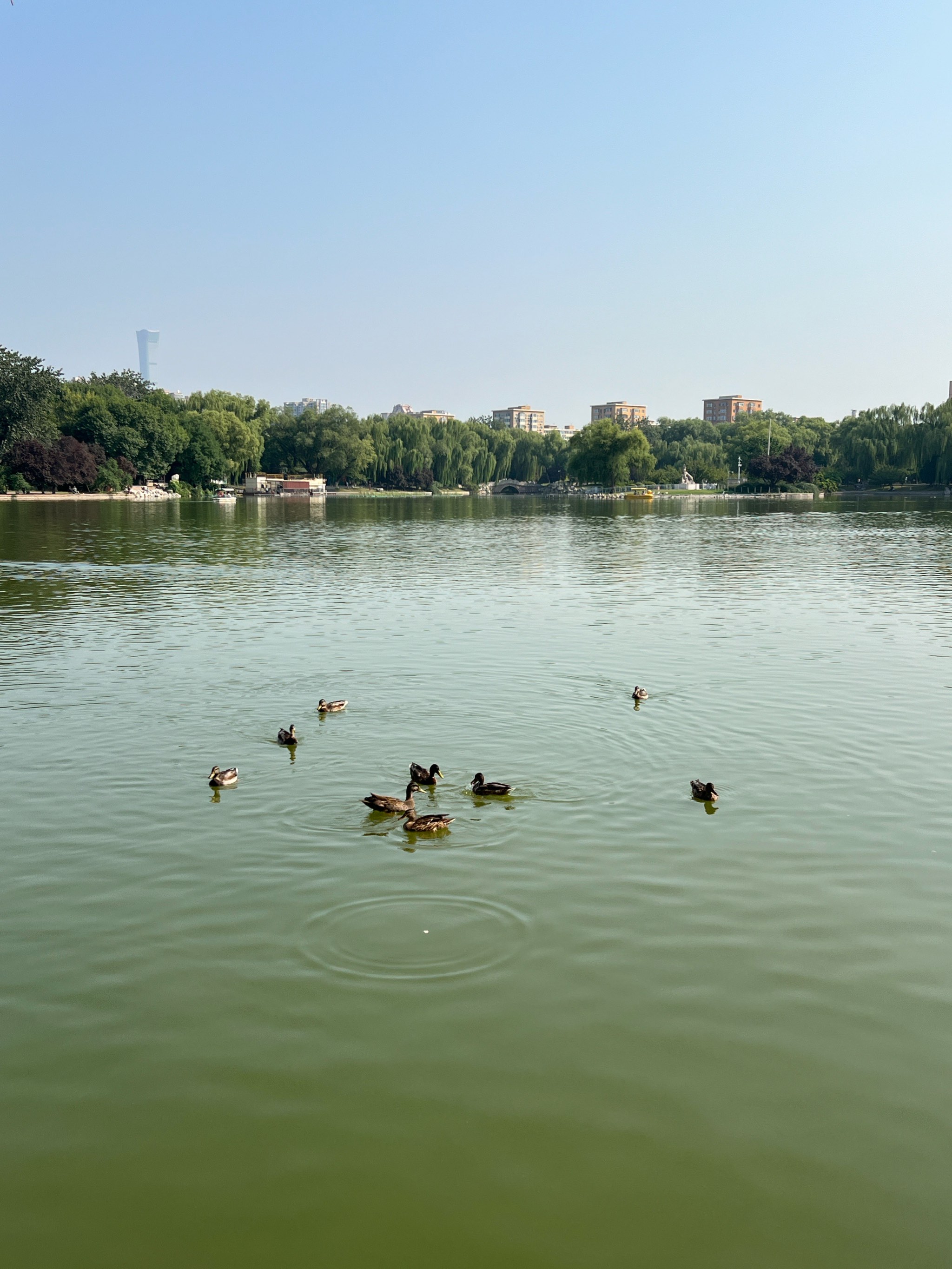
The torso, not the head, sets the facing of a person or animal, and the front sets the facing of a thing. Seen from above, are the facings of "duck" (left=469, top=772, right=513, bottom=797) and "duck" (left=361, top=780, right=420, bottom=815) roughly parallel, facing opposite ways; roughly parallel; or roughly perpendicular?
roughly parallel, facing opposite ways

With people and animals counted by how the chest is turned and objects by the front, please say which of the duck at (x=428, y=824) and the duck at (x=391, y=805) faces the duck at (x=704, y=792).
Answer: the duck at (x=391, y=805)

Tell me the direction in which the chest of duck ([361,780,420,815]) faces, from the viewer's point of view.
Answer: to the viewer's right

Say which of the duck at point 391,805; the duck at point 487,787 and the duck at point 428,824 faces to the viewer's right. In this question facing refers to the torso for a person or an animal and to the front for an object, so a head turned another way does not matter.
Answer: the duck at point 391,805

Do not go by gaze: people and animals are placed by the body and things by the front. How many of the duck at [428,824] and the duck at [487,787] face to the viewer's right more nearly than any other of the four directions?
0

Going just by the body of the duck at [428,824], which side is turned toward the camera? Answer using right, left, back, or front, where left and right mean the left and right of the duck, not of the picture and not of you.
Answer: left

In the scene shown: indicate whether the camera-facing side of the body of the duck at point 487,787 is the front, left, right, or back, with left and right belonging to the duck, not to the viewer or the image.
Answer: left
